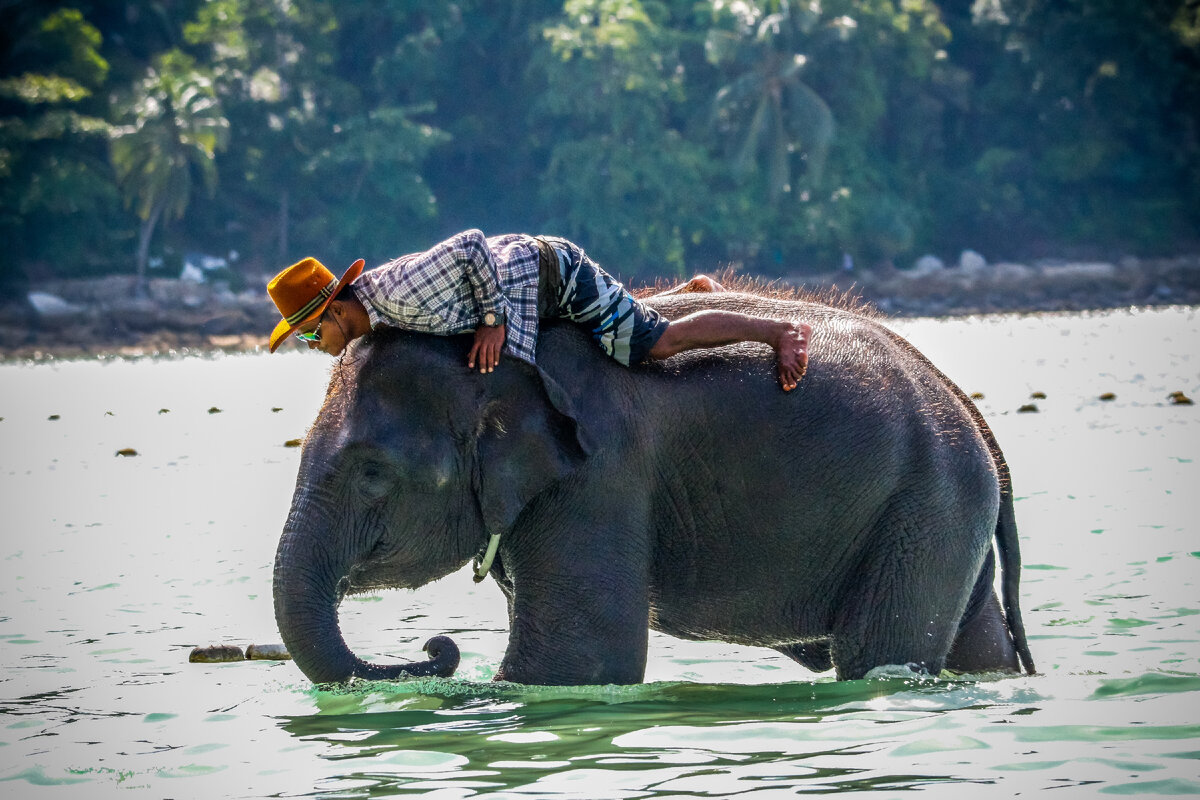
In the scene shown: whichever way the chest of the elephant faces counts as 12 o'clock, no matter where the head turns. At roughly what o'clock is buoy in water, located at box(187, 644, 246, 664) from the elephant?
The buoy in water is roughly at 1 o'clock from the elephant.

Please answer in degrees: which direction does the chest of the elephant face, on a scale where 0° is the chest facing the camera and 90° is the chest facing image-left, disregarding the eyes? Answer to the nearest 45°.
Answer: approximately 90°

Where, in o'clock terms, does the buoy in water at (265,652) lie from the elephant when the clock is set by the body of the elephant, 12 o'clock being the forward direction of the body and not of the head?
The buoy in water is roughly at 1 o'clock from the elephant.
